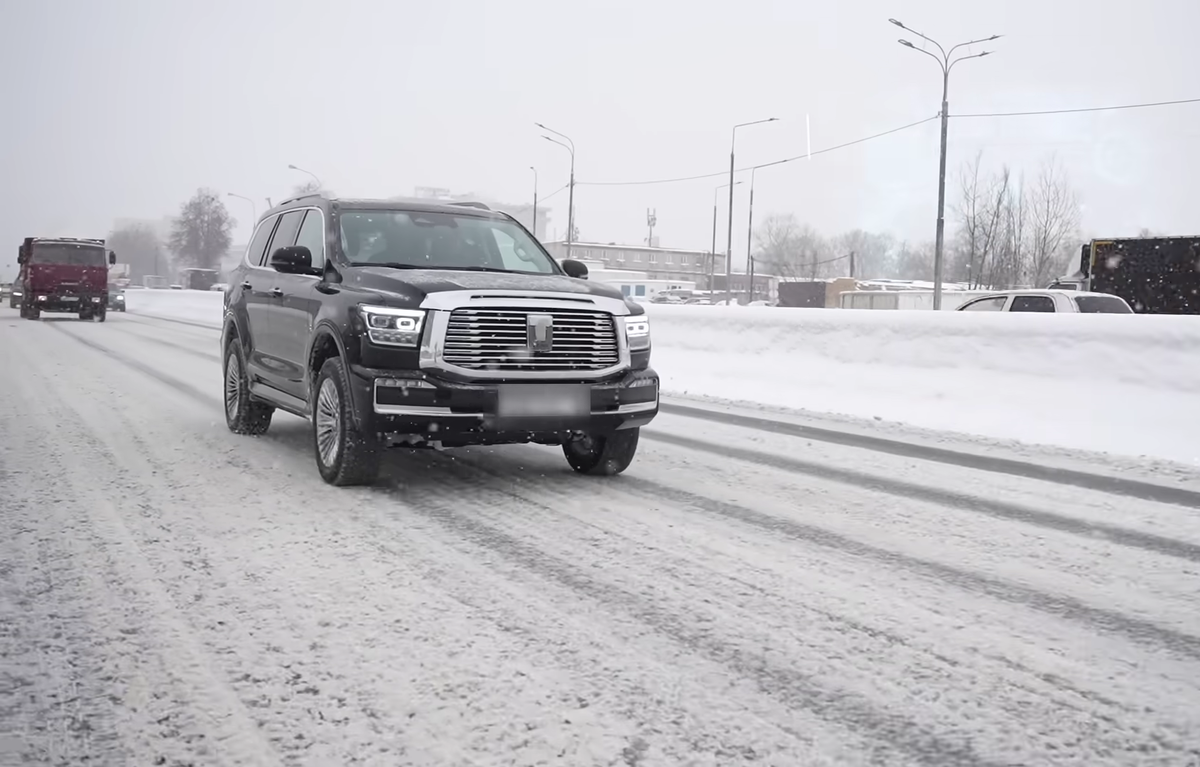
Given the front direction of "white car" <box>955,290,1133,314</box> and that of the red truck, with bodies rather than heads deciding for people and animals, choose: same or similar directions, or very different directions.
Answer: very different directions

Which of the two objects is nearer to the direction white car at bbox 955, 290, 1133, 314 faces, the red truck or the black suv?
the red truck

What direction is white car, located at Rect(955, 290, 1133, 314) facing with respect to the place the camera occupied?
facing away from the viewer and to the left of the viewer

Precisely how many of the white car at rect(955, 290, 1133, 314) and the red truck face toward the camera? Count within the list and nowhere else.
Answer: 1

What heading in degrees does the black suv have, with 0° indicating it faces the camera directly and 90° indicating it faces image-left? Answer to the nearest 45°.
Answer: approximately 315°

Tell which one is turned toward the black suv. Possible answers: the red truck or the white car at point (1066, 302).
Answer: the red truck

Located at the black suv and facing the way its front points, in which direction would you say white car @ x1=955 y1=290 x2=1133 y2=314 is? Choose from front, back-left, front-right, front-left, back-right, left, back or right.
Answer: left

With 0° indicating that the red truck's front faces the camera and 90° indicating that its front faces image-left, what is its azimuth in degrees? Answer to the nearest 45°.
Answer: approximately 0°

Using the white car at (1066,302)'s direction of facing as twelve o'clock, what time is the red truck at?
The red truck is roughly at 11 o'clock from the white car.

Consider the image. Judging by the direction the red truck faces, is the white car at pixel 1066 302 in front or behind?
in front
